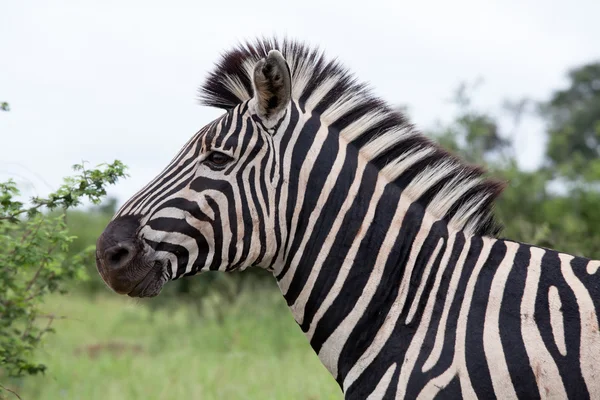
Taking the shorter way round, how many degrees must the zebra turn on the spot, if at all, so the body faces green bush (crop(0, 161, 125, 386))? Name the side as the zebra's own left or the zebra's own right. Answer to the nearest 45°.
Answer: approximately 45° to the zebra's own right

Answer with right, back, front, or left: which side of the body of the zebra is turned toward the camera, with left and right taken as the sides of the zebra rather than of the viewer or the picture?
left
